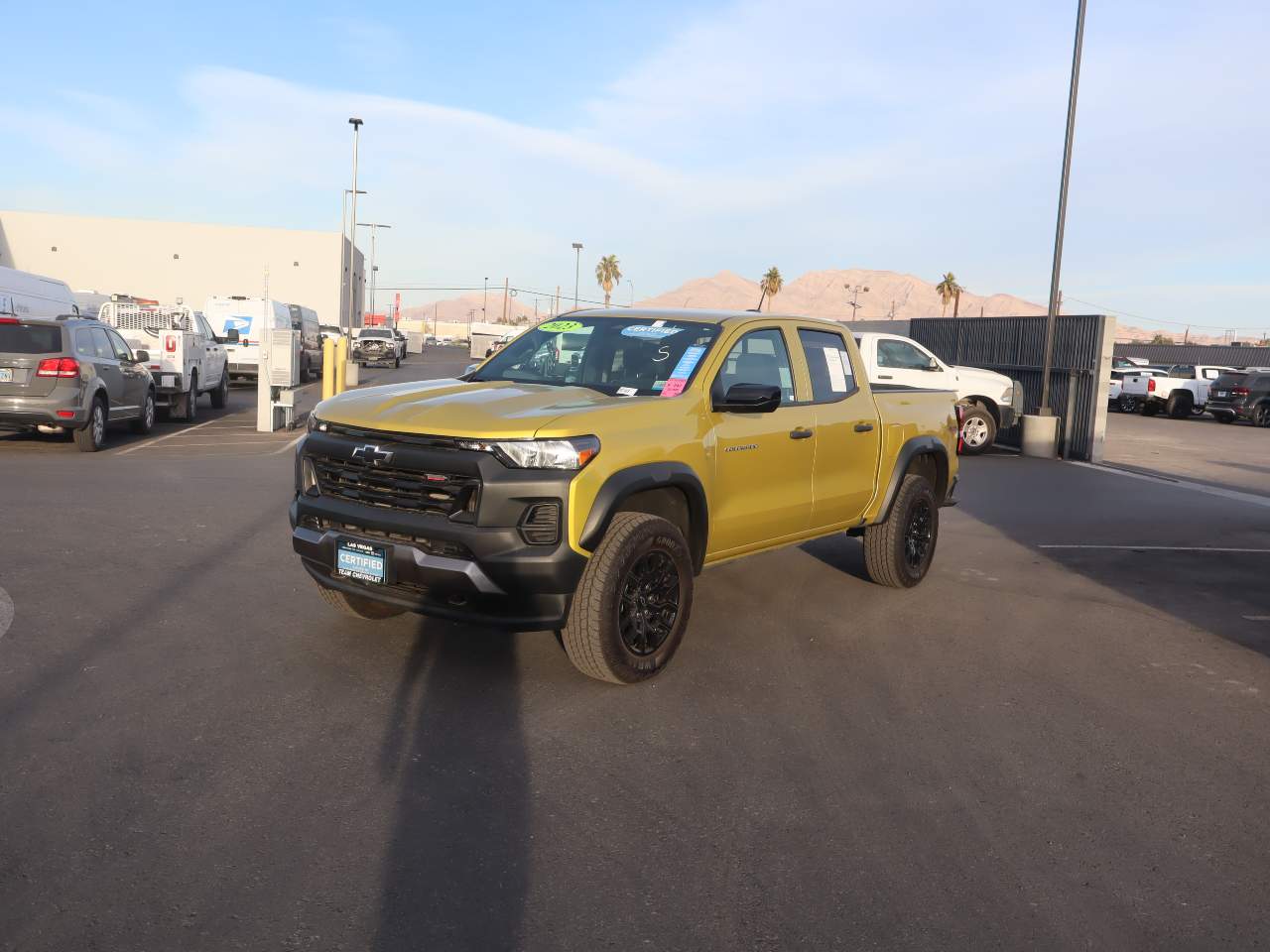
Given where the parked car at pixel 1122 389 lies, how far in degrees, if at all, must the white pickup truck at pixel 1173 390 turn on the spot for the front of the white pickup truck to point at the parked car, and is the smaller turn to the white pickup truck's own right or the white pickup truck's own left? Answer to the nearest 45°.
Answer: approximately 90° to the white pickup truck's own left

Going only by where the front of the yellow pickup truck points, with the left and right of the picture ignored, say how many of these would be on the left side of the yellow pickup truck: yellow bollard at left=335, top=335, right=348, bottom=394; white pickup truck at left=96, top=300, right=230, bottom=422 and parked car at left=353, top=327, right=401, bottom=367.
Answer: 0

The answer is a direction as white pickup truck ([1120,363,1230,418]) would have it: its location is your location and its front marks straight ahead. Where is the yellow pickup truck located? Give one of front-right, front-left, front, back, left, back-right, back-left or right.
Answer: back-right

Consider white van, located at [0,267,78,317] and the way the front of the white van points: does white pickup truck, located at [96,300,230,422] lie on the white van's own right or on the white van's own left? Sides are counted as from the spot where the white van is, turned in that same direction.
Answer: on the white van's own right

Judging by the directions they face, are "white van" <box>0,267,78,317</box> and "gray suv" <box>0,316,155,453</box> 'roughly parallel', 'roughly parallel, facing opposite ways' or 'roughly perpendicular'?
roughly parallel

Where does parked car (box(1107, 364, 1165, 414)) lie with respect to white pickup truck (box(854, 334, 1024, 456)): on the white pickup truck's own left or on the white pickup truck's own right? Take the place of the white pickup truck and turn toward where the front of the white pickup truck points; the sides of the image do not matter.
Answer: on the white pickup truck's own left

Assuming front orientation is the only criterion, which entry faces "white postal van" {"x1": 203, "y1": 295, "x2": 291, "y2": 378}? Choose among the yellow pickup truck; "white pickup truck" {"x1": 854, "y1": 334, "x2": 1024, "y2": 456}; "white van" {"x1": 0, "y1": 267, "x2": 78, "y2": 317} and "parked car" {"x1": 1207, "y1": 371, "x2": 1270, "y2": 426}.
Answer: the white van

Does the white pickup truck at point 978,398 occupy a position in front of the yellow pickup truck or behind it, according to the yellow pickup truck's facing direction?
behind

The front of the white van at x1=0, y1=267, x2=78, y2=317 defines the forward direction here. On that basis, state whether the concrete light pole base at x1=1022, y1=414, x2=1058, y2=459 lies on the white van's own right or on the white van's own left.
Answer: on the white van's own right

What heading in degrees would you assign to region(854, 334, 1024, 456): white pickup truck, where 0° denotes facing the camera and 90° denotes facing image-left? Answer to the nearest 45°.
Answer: approximately 270°

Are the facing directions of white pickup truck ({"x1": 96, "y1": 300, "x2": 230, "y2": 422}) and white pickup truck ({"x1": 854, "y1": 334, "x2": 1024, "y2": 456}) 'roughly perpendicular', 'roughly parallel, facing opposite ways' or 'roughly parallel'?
roughly perpendicular

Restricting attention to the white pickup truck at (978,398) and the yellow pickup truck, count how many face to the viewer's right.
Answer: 1

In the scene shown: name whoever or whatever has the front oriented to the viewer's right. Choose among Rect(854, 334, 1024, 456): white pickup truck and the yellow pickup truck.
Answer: the white pickup truck

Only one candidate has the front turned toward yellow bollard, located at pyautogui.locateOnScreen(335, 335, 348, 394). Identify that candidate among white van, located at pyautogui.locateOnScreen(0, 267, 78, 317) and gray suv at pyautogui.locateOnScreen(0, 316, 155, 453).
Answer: the gray suv

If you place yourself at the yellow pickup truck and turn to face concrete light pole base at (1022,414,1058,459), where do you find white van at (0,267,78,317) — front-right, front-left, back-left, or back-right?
front-left

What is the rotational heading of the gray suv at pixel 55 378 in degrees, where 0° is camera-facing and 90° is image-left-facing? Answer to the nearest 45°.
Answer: approximately 225°
